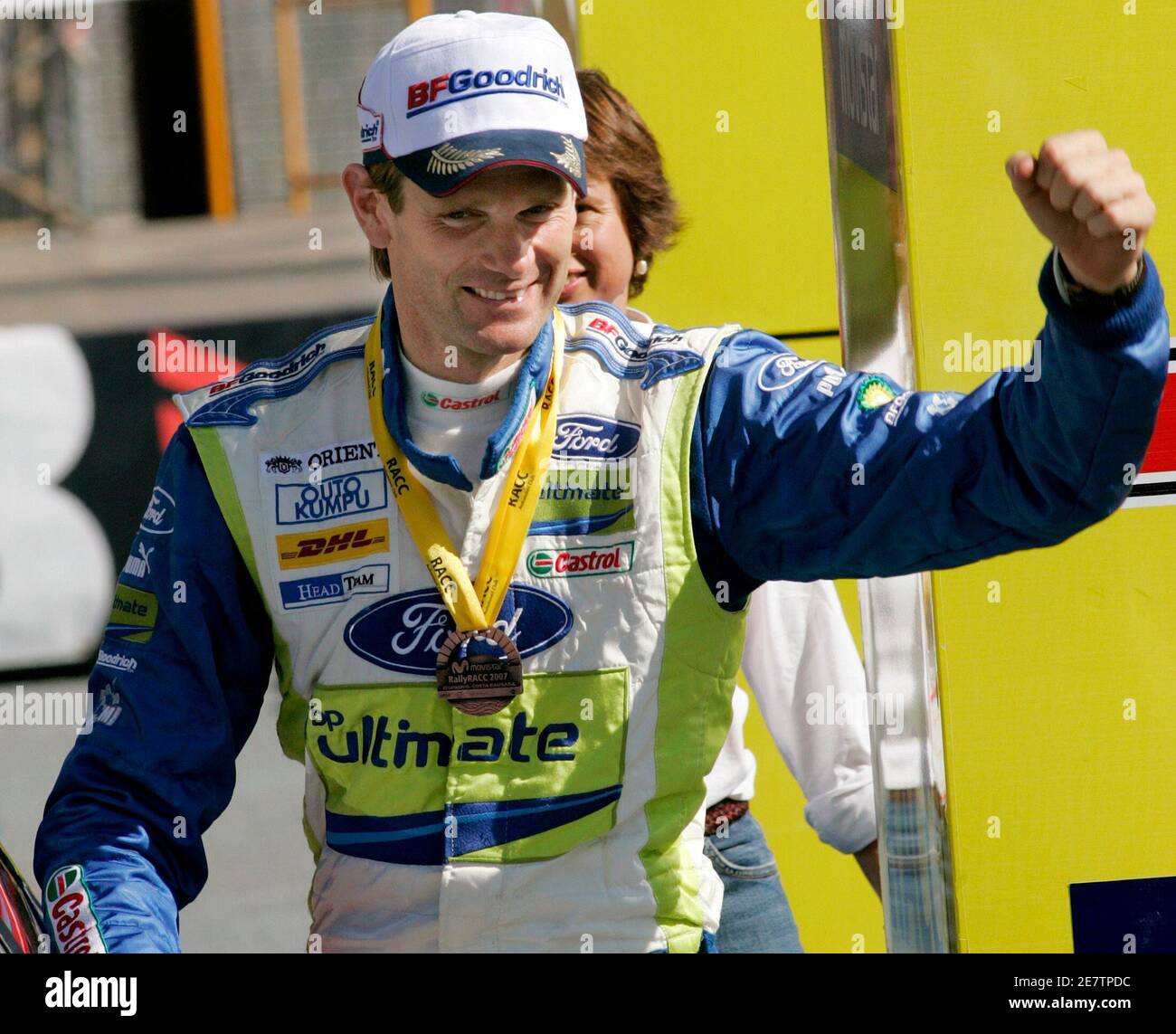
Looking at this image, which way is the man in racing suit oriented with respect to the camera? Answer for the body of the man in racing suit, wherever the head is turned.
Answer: toward the camera
